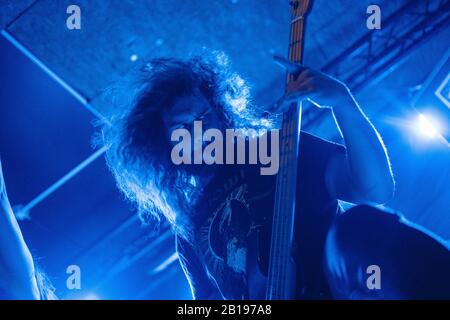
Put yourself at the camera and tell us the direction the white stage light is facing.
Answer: facing the viewer
